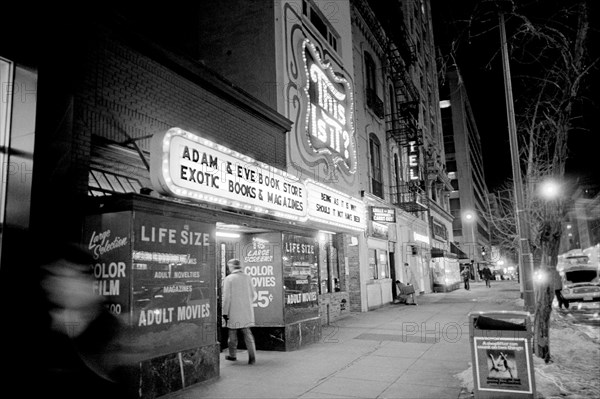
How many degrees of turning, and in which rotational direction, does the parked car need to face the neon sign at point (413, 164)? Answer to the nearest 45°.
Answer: approximately 90° to its right

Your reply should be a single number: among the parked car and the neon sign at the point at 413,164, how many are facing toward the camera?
2

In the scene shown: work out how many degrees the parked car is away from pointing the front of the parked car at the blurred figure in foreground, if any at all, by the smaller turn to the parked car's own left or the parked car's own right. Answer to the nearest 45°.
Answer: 0° — it already faces them

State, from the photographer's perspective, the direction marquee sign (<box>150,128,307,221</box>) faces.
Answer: facing the viewer and to the right of the viewer

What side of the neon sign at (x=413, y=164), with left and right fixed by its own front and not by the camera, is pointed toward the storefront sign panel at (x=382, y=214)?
front

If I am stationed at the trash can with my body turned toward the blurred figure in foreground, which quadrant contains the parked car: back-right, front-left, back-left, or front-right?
back-right

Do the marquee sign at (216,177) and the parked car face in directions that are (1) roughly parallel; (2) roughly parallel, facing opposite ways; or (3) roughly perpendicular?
roughly perpendicular

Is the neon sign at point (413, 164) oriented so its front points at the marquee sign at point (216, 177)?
yes

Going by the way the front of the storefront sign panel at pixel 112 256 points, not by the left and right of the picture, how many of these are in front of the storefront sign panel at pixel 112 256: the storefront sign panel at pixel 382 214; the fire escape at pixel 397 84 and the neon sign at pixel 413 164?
0

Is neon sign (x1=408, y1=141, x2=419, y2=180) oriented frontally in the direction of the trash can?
yes

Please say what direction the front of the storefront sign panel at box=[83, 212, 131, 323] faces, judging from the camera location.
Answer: facing the viewer and to the left of the viewer

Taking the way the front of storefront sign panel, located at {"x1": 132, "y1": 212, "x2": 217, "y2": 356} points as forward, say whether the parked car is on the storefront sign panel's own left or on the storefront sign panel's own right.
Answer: on the storefront sign panel's own left

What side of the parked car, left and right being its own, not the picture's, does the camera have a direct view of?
front

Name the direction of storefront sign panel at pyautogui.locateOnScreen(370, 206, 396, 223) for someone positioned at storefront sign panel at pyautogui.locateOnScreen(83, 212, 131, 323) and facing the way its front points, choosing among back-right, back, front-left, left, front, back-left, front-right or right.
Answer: back
